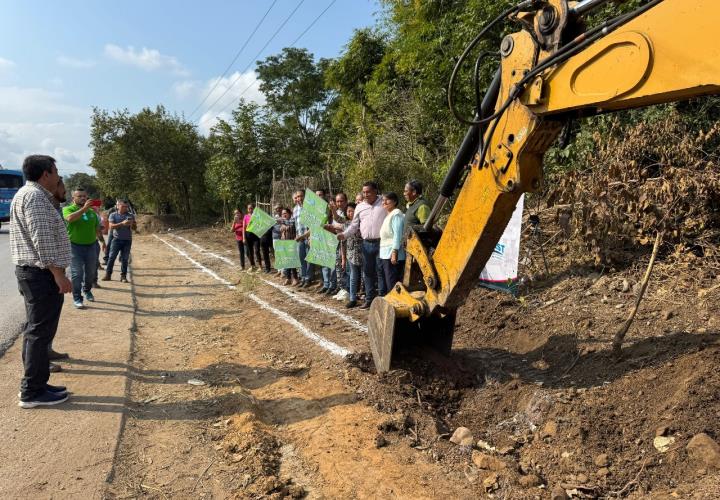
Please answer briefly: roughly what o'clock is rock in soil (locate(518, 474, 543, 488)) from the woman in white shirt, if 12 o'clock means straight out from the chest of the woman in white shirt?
The rock in soil is roughly at 10 o'clock from the woman in white shirt.

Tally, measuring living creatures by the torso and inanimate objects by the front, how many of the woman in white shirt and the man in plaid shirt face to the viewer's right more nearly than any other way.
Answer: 1

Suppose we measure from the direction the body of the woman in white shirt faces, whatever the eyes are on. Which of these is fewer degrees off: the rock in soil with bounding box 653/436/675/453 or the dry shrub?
the rock in soil

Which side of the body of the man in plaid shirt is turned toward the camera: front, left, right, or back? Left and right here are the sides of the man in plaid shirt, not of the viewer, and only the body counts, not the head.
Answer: right

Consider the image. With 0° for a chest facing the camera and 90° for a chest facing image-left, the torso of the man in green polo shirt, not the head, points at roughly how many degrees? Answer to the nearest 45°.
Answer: approximately 315°

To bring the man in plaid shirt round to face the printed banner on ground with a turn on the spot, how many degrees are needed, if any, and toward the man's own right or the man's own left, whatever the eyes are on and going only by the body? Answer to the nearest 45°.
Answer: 0° — they already face it

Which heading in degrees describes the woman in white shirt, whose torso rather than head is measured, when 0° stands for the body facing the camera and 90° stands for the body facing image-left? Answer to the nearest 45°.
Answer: approximately 45°

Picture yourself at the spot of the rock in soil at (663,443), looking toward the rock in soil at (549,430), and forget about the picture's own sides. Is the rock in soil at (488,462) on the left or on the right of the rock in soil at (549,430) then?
left
